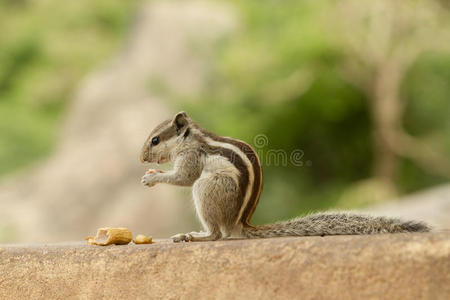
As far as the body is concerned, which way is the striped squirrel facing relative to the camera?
to the viewer's left
